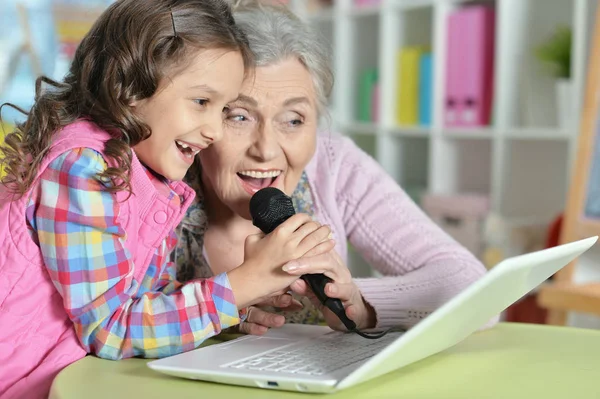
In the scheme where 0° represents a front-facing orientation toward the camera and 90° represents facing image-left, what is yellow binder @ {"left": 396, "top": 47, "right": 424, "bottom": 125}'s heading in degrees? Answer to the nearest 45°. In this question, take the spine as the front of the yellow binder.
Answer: approximately 0°

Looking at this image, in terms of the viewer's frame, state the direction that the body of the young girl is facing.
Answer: to the viewer's right

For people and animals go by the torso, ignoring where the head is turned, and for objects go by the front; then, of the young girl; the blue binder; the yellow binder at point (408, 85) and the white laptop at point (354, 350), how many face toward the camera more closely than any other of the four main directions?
2

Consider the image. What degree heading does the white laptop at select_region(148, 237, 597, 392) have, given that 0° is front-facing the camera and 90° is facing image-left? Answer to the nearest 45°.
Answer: approximately 135°

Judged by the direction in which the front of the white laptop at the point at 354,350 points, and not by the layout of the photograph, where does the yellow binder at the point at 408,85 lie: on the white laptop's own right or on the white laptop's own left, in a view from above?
on the white laptop's own right

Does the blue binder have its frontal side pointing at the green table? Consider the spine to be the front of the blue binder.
yes

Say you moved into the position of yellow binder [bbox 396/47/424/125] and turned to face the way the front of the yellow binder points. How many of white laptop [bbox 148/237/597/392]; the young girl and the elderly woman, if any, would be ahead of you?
3
